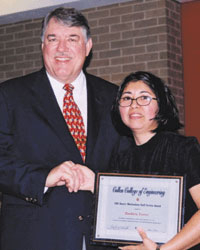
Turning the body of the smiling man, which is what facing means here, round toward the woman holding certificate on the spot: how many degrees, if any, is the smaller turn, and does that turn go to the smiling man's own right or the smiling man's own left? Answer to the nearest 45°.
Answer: approximately 45° to the smiling man's own left

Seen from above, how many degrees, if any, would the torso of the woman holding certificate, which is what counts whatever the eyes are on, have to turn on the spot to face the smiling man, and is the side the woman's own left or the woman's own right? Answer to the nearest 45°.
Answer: approximately 45° to the woman's own right

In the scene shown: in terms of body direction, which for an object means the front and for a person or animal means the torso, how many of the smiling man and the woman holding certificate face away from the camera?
0

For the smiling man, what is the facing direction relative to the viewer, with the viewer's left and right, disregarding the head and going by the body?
facing the viewer and to the right of the viewer

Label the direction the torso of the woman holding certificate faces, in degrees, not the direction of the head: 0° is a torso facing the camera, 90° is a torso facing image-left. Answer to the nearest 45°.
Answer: approximately 45°
